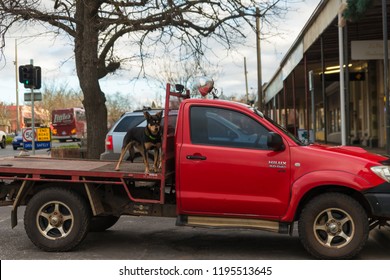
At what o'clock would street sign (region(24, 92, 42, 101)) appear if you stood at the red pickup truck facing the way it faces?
The street sign is roughly at 8 o'clock from the red pickup truck.

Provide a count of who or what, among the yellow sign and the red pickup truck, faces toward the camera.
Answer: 1

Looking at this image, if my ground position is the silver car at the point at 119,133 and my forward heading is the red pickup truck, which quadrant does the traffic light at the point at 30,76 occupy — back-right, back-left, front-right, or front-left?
back-right

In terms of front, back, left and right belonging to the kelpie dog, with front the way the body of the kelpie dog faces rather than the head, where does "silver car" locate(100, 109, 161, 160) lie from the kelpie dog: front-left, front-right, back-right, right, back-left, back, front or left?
back-left

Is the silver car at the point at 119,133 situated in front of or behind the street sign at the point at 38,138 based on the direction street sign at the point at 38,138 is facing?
in front

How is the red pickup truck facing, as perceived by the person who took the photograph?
facing to the right of the viewer

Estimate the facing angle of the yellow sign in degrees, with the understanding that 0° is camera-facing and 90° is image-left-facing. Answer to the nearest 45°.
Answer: approximately 0°

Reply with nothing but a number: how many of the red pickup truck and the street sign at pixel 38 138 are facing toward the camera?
1
